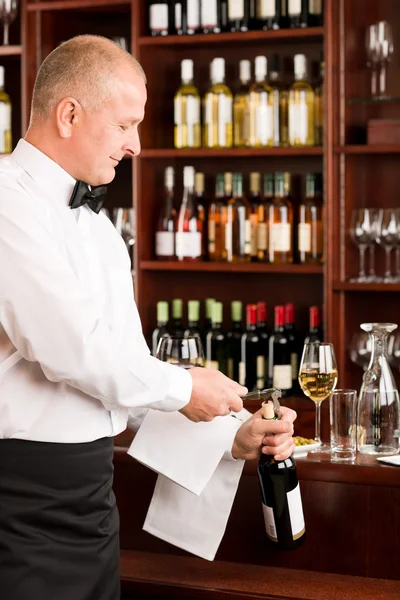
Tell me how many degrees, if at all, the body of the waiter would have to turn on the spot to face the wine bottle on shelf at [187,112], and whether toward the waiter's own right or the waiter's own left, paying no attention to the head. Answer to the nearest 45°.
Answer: approximately 90° to the waiter's own left

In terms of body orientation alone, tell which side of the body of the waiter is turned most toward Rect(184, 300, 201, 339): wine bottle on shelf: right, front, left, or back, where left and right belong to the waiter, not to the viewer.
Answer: left

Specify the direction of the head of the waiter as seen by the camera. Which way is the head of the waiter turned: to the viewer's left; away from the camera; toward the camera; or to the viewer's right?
to the viewer's right

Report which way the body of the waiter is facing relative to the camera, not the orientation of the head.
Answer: to the viewer's right

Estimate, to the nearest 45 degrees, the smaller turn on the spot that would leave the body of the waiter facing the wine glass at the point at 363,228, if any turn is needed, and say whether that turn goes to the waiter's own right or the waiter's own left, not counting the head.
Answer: approximately 45° to the waiter's own left

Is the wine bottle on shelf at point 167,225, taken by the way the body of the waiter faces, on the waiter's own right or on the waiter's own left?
on the waiter's own left

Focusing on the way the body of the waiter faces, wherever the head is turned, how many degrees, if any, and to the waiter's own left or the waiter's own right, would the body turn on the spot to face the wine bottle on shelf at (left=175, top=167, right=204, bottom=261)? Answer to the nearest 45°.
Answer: approximately 90° to the waiter's own left
